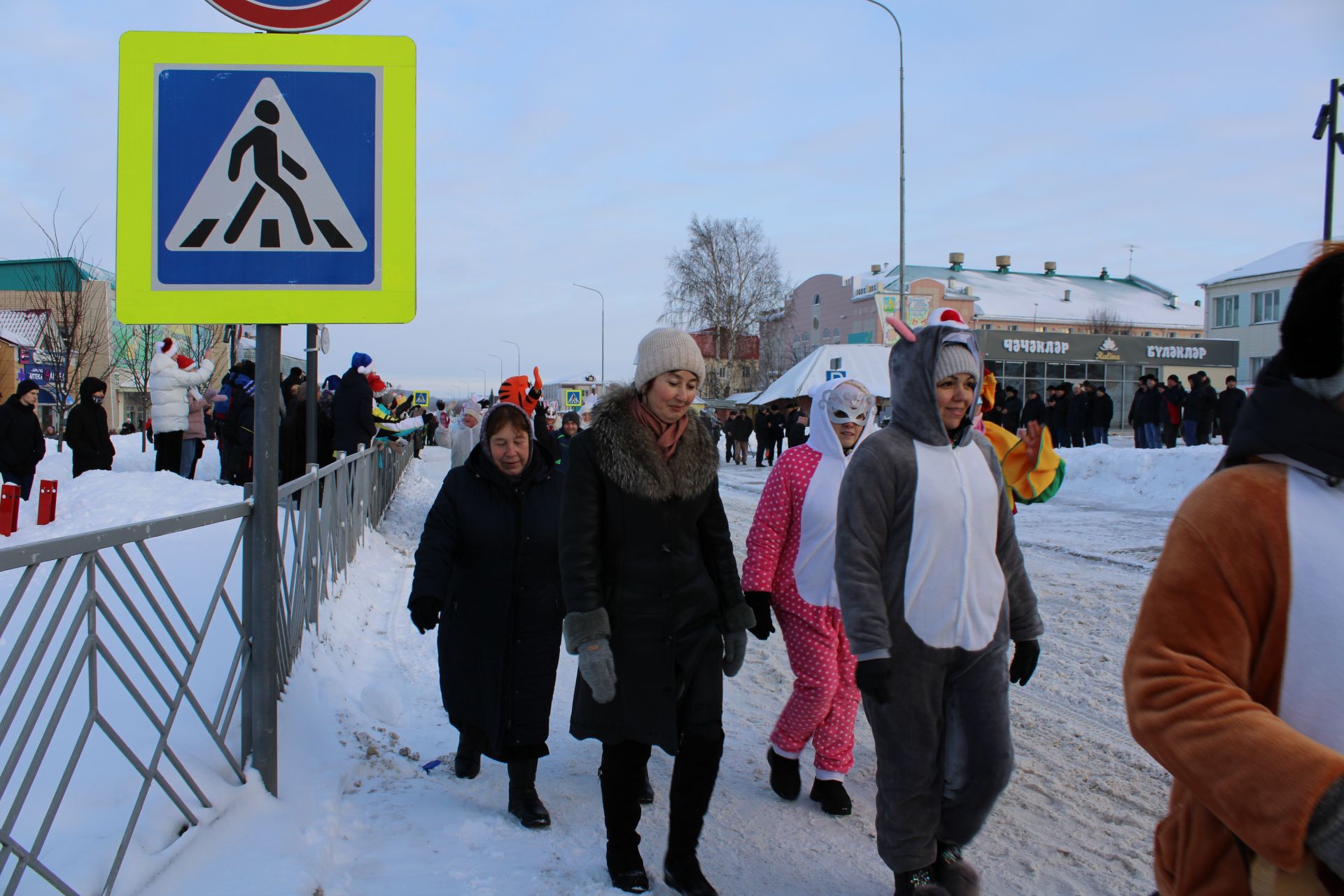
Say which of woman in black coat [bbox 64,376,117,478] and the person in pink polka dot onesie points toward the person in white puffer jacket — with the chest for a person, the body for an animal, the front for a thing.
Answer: the woman in black coat

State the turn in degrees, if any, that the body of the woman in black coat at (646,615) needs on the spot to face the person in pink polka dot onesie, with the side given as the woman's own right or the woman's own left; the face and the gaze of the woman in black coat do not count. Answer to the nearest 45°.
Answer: approximately 90° to the woman's own left

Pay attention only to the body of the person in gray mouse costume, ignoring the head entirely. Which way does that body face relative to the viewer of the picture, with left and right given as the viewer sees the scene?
facing the viewer and to the right of the viewer

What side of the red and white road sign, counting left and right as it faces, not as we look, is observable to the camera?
front

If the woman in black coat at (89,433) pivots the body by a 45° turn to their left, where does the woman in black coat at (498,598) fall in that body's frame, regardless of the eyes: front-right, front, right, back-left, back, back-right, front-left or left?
right

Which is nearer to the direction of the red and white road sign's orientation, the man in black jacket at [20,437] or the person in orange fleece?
the person in orange fleece

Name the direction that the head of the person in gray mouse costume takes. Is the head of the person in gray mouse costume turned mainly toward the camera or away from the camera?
toward the camera

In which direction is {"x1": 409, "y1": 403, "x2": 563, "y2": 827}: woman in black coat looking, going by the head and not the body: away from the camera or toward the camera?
toward the camera

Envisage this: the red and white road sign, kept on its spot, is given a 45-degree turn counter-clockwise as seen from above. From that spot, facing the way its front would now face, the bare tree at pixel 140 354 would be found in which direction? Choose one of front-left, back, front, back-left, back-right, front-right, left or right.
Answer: back-left

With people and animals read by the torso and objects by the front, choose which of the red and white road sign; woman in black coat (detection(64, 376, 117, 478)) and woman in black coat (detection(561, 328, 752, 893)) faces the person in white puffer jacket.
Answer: woman in black coat (detection(64, 376, 117, 478))

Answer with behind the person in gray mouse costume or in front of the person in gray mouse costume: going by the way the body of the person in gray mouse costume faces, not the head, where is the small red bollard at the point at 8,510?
behind

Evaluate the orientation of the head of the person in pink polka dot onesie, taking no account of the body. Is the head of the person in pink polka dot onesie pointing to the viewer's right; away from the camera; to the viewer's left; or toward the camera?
toward the camera

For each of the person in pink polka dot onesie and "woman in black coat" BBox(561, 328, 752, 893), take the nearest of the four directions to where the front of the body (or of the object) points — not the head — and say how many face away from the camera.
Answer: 0
